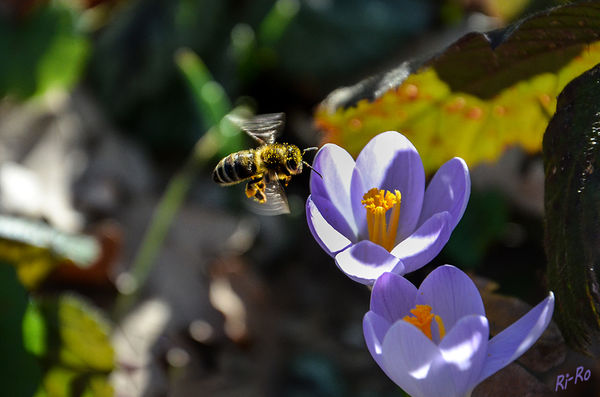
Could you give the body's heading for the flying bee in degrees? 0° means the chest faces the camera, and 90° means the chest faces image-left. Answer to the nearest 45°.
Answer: approximately 270°

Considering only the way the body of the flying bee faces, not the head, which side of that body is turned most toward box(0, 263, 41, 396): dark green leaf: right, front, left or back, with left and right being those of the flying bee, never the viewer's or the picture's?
back

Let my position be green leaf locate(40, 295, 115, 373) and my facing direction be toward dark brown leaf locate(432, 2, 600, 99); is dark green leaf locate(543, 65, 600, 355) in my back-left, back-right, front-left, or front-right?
front-right
